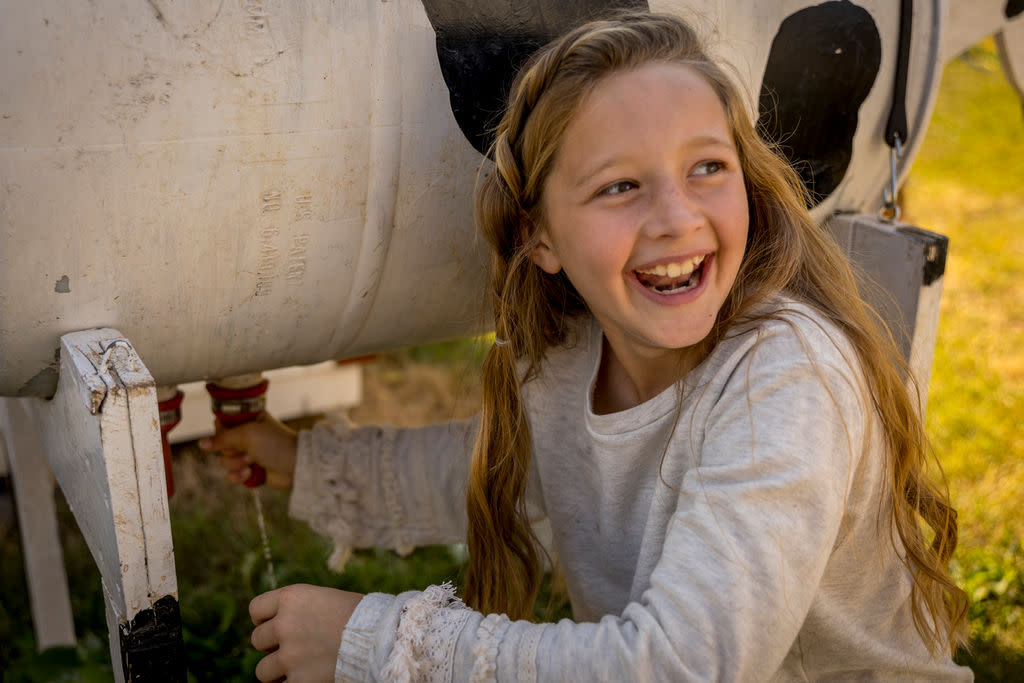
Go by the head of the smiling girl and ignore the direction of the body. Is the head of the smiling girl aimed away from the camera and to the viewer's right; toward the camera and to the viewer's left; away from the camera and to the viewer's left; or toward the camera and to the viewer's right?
toward the camera and to the viewer's right

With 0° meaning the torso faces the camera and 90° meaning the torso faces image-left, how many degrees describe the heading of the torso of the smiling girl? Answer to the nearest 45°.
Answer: approximately 45°

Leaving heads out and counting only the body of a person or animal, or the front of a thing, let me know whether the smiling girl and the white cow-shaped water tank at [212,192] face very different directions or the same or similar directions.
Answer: very different directions
